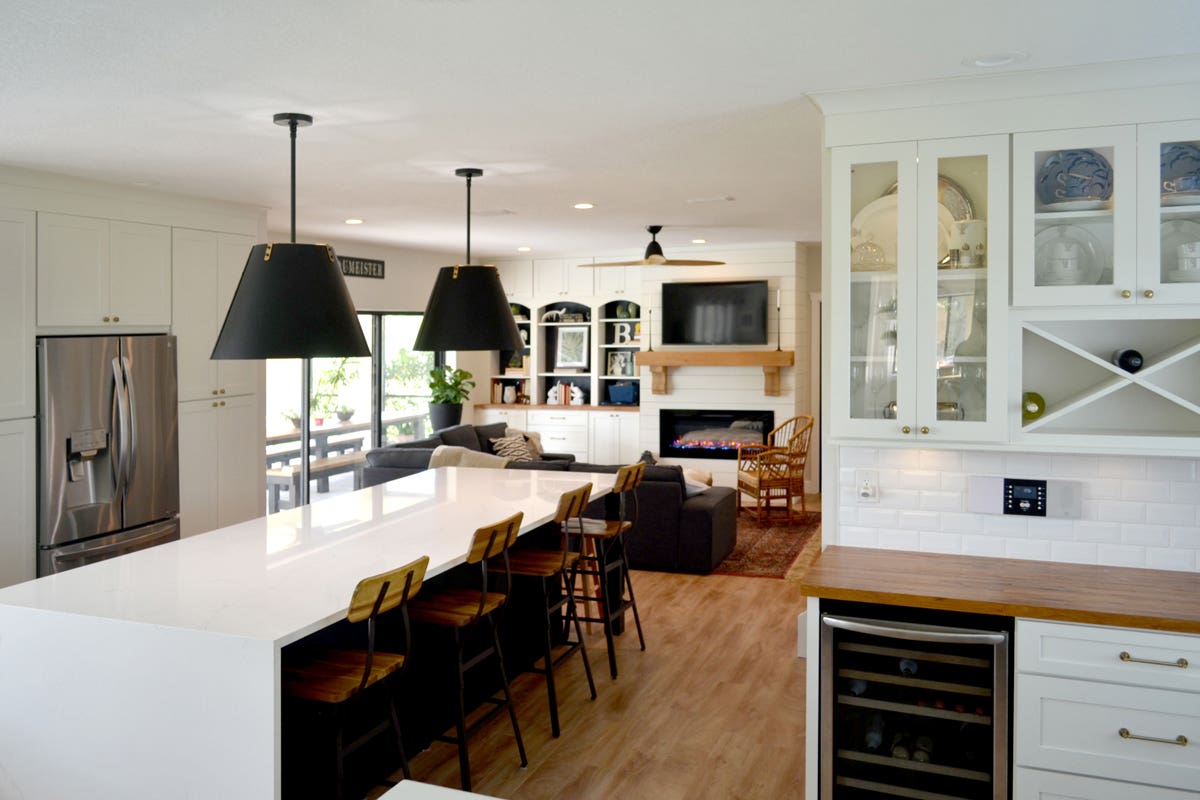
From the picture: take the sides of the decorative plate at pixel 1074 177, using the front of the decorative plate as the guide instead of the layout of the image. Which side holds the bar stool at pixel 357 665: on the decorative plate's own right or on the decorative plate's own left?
on the decorative plate's own right

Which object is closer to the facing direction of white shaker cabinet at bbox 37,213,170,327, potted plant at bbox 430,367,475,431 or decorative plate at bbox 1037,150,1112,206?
the decorative plate

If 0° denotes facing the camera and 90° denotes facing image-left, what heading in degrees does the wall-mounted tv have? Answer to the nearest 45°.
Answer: approximately 0°

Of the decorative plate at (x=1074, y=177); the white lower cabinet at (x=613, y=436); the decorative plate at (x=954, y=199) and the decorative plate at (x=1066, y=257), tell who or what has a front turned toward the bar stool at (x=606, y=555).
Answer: the white lower cabinet

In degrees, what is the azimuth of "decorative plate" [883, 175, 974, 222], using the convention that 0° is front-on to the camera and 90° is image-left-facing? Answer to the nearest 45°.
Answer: approximately 0°

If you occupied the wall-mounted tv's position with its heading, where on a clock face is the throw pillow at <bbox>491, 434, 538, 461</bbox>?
The throw pillow is roughly at 2 o'clock from the wall-mounted tv.

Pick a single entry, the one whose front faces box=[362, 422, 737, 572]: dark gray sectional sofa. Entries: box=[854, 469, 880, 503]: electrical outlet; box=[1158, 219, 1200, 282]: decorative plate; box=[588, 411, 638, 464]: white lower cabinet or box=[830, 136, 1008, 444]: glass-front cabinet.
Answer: the white lower cabinet
